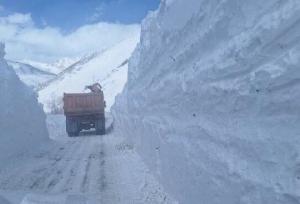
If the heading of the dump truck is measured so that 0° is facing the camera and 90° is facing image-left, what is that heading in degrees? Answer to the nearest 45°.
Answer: approximately 180°
